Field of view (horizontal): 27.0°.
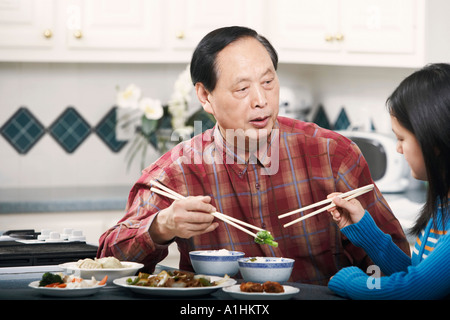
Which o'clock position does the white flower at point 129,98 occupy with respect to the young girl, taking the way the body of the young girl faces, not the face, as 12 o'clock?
The white flower is roughly at 2 o'clock from the young girl.

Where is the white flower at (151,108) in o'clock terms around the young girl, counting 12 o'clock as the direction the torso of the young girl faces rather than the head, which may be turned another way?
The white flower is roughly at 2 o'clock from the young girl.

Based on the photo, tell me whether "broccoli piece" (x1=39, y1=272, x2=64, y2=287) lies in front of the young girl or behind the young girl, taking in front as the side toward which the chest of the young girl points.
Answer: in front

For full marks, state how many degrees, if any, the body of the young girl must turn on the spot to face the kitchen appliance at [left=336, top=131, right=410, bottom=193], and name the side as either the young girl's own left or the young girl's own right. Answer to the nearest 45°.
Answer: approximately 90° to the young girl's own right

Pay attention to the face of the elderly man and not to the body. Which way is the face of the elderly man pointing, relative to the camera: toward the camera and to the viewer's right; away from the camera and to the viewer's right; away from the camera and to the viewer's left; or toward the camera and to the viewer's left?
toward the camera and to the viewer's right

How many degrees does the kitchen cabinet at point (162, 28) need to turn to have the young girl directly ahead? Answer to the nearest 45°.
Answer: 0° — it already faces them

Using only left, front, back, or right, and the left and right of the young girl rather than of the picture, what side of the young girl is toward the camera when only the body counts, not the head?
left

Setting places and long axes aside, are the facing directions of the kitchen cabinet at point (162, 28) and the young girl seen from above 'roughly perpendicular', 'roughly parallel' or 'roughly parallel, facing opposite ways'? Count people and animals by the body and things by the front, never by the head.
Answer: roughly perpendicular

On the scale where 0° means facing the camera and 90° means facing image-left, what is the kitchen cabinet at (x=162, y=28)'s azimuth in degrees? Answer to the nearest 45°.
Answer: approximately 0°

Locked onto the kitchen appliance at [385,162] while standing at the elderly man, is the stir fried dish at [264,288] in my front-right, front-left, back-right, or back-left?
back-right

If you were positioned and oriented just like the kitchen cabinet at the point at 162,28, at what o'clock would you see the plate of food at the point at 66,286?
The plate of food is roughly at 12 o'clock from the kitchen cabinet.

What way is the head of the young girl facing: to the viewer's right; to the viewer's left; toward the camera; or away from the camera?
to the viewer's left

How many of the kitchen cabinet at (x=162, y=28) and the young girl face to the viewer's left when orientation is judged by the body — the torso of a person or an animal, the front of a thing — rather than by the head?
1
